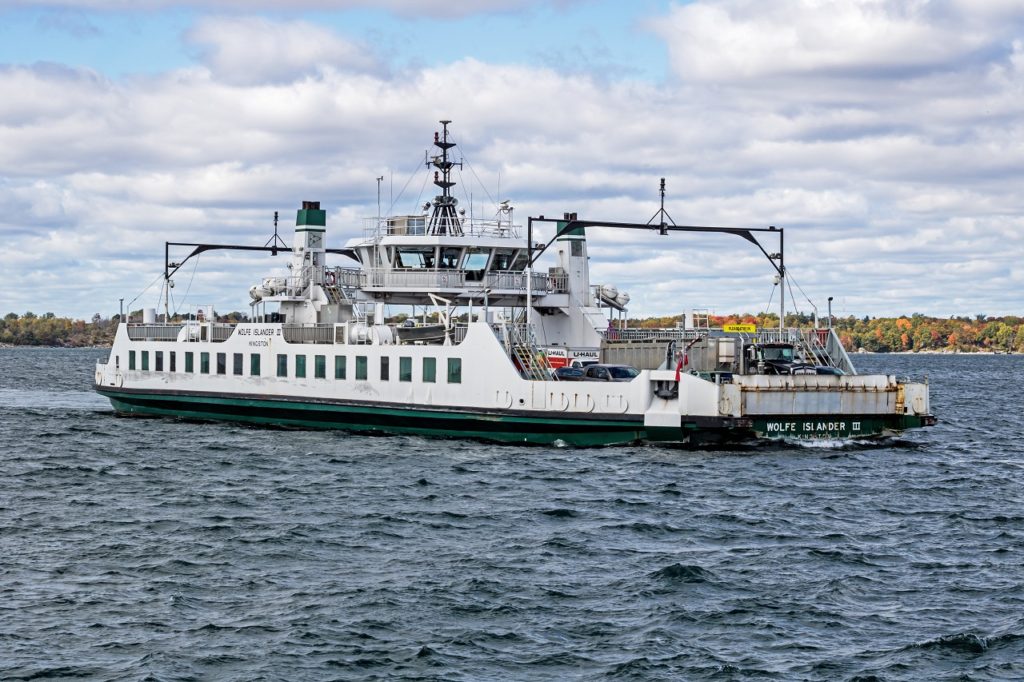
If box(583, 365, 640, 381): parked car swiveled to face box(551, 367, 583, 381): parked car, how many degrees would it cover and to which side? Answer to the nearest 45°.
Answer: approximately 135° to its right

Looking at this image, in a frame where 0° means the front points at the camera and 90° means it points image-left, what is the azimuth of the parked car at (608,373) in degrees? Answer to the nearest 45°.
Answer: approximately 315°
